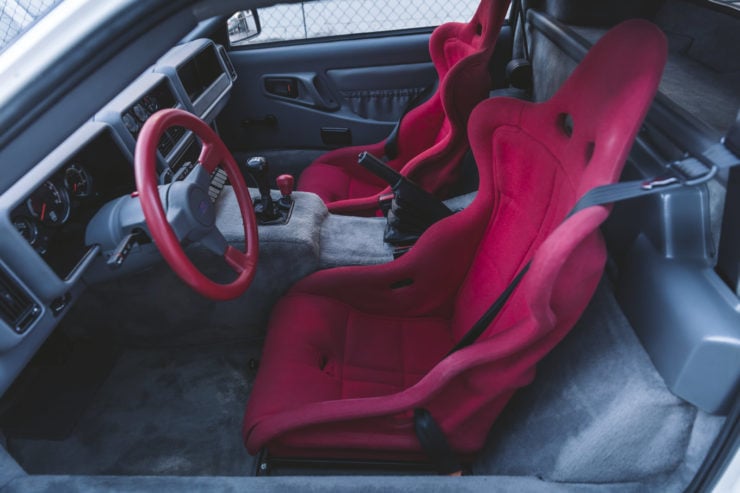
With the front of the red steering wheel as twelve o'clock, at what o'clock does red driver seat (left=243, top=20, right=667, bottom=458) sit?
The red driver seat is roughly at 12 o'clock from the red steering wheel.

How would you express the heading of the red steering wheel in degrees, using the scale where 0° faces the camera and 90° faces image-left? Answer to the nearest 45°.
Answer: approximately 315°
